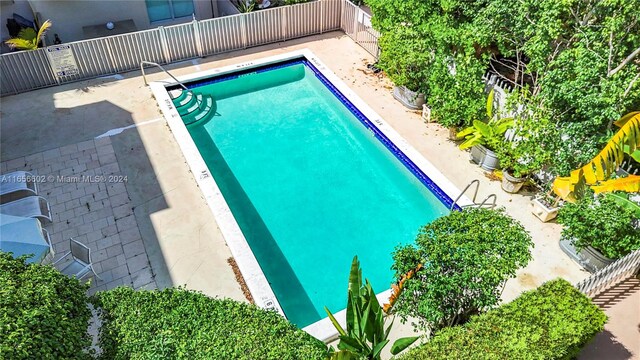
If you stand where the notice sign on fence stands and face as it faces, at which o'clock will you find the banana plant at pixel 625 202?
The banana plant is roughly at 11 o'clock from the notice sign on fence.

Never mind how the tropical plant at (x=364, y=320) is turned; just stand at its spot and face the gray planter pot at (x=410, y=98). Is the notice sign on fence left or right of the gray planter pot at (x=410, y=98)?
left

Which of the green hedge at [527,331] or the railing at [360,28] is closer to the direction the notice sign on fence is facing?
the green hedge

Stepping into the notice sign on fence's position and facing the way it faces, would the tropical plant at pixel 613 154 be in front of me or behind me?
in front

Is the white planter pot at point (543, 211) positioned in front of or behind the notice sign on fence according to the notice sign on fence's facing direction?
in front

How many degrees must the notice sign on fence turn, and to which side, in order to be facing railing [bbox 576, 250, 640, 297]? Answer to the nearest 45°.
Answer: approximately 45° to its left

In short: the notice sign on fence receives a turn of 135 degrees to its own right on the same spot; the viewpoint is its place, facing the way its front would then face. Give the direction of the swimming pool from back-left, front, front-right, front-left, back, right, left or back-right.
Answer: back

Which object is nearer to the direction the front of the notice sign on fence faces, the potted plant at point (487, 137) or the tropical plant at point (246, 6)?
the potted plant

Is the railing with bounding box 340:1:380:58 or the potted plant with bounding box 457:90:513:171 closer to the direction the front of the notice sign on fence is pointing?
the potted plant

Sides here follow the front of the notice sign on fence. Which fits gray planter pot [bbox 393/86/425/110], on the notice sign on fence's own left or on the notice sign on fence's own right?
on the notice sign on fence's own left

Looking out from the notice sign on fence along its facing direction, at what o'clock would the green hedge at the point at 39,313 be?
The green hedge is roughly at 12 o'clock from the notice sign on fence.

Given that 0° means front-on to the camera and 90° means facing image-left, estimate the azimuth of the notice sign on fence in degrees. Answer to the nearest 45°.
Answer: approximately 0°

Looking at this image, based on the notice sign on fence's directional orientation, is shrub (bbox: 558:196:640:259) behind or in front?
in front
